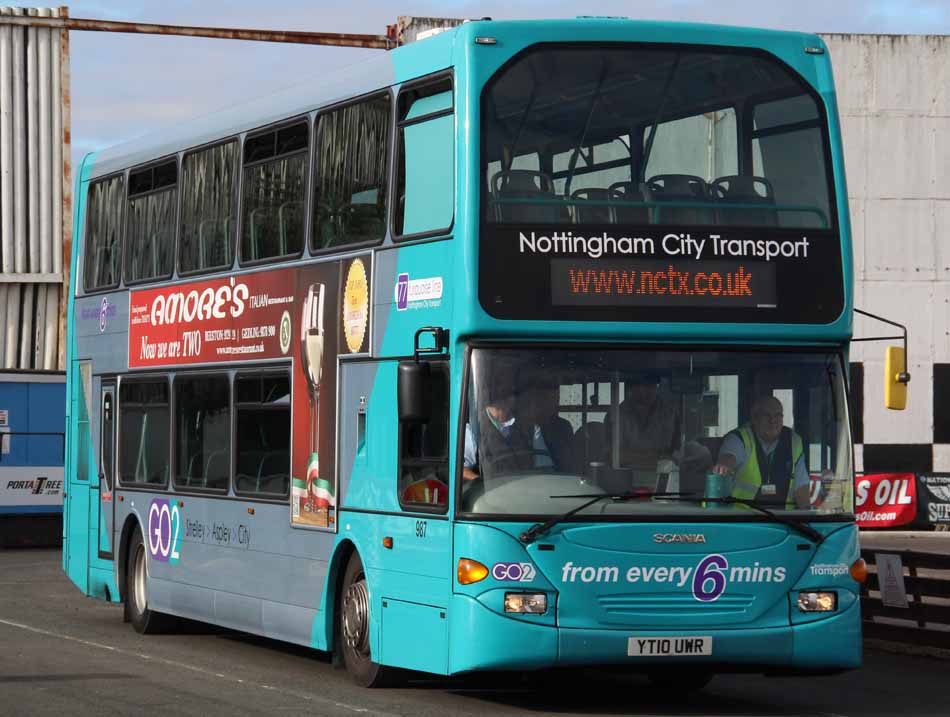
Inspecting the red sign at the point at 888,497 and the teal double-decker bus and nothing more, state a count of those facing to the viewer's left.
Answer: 0

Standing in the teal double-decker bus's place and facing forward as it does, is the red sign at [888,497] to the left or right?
on its left

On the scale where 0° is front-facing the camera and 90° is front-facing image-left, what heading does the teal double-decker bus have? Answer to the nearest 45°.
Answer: approximately 315°
